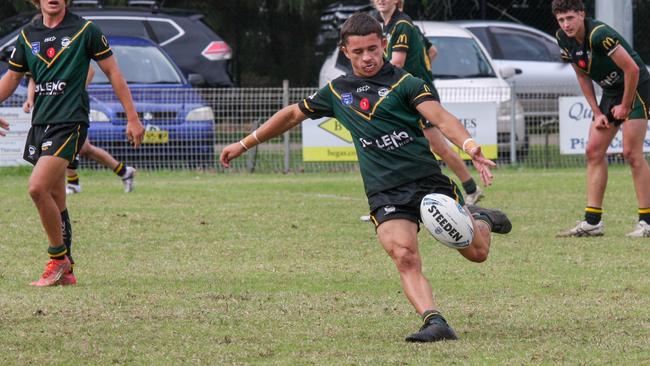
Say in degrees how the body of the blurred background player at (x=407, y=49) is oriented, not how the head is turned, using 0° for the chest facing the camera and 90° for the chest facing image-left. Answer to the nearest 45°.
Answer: approximately 45°

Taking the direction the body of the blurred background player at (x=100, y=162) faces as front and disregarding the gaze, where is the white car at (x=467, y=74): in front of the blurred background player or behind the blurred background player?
behind

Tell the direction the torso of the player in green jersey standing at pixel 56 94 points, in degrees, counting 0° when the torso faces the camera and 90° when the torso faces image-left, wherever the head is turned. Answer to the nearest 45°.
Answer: approximately 45°

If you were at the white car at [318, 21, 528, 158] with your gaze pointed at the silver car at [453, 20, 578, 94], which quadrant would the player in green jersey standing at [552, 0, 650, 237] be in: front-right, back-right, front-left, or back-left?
back-right

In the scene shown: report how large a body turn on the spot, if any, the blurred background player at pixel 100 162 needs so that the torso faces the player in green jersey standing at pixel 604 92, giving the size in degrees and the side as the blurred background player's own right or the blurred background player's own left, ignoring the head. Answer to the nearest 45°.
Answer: approximately 90° to the blurred background player's own left

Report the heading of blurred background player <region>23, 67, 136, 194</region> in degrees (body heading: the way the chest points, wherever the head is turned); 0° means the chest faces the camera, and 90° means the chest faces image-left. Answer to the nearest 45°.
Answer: approximately 45°

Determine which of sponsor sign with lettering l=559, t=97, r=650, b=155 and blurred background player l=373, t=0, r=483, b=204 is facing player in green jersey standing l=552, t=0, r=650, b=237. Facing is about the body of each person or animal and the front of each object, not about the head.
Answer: the sponsor sign with lettering

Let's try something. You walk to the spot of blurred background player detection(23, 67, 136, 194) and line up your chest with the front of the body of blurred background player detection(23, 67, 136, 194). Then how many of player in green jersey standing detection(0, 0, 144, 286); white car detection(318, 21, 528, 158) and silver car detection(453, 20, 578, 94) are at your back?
2

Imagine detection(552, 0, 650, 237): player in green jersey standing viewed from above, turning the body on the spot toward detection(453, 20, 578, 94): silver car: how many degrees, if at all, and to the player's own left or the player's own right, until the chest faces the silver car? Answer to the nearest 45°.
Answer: approximately 135° to the player's own right
